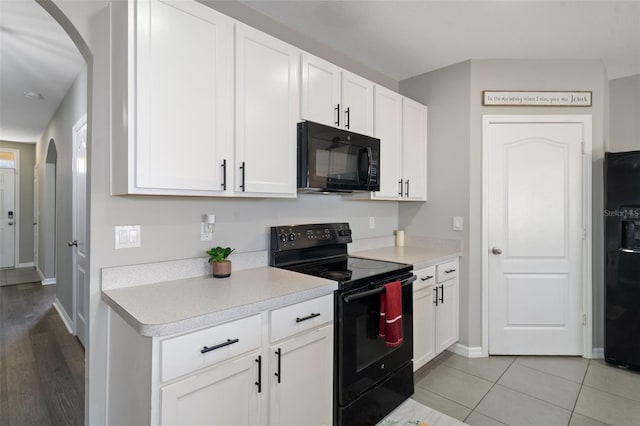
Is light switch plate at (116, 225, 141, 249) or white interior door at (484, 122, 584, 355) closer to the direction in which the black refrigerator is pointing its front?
the light switch plate

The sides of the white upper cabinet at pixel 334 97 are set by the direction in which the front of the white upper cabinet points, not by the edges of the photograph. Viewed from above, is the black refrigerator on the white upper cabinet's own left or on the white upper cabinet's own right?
on the white upper cabinet's own left

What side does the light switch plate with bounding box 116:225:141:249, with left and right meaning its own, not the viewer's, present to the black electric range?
left

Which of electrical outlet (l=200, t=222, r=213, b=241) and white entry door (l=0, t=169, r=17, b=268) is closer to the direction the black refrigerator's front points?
the electrical outlet

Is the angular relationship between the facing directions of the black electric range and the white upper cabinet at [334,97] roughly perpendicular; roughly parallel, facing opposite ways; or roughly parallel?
roughly parallel

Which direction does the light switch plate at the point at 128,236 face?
toward the camera

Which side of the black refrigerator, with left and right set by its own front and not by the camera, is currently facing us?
front

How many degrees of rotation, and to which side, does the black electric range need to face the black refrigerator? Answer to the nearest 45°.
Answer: approximately 45° to its left

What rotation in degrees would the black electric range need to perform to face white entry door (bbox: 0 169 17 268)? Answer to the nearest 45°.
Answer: approximately 180°

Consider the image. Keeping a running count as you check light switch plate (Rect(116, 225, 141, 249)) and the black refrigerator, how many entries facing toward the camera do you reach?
2
